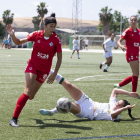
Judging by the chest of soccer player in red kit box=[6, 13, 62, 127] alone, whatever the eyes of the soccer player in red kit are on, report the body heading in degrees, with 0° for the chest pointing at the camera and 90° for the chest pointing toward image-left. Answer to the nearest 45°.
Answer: approximately 0°
